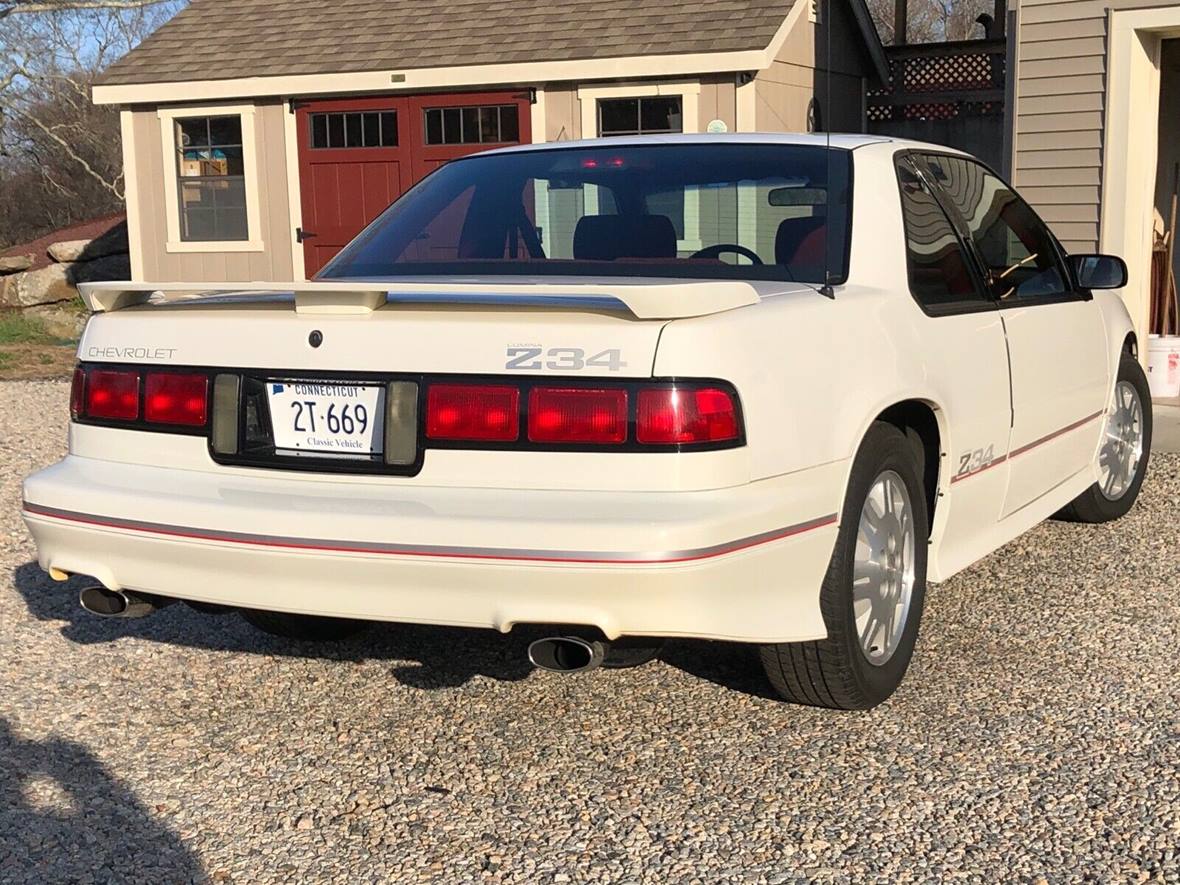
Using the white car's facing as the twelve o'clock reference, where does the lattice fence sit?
The lattice fence is roughly at 11 o'clock from the white car.

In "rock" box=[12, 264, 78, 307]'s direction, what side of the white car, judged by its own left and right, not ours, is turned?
left

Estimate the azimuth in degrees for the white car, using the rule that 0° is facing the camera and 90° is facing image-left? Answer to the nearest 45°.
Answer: approximately 225°

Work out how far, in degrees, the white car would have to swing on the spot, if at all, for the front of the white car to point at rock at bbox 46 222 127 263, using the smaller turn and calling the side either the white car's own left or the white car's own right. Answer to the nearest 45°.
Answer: approximately 45° to the white car's own left

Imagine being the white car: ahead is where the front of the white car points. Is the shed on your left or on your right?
on your left

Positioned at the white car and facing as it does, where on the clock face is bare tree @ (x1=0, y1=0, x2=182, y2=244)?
The bare tree is roughly at 10 o'clock from the white car.

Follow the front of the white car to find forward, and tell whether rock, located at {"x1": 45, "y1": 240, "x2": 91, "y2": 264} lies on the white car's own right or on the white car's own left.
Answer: on the white car's own left

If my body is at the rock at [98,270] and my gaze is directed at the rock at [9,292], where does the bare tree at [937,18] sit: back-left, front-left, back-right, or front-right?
back-right

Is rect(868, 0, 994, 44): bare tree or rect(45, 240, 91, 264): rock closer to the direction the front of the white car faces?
the bare tree
